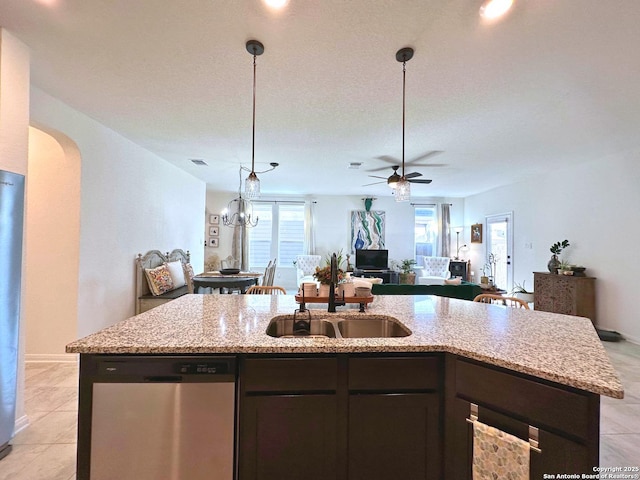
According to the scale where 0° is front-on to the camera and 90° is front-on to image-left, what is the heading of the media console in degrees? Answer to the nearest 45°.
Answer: approximately 0°

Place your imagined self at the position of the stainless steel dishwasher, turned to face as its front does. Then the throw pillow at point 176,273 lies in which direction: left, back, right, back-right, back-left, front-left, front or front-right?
back

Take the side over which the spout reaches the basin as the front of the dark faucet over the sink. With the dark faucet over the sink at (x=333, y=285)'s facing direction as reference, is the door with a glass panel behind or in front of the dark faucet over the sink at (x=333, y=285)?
behind

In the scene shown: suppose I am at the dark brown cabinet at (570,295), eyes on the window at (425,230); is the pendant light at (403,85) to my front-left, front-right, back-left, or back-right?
back-left

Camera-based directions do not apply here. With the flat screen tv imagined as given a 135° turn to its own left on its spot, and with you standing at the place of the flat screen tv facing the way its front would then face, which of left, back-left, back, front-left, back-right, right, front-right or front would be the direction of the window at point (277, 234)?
back-left

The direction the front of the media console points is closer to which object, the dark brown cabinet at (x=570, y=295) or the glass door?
the dark brown cabinet

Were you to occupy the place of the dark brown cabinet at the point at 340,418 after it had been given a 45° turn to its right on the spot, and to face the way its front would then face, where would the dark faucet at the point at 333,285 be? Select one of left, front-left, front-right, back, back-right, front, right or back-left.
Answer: back-right

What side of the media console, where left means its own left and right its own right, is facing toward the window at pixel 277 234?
right

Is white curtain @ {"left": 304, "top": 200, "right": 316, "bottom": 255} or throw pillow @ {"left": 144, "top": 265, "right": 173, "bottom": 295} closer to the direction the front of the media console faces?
the throw pillow

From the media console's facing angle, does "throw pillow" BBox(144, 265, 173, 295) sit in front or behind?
in front
